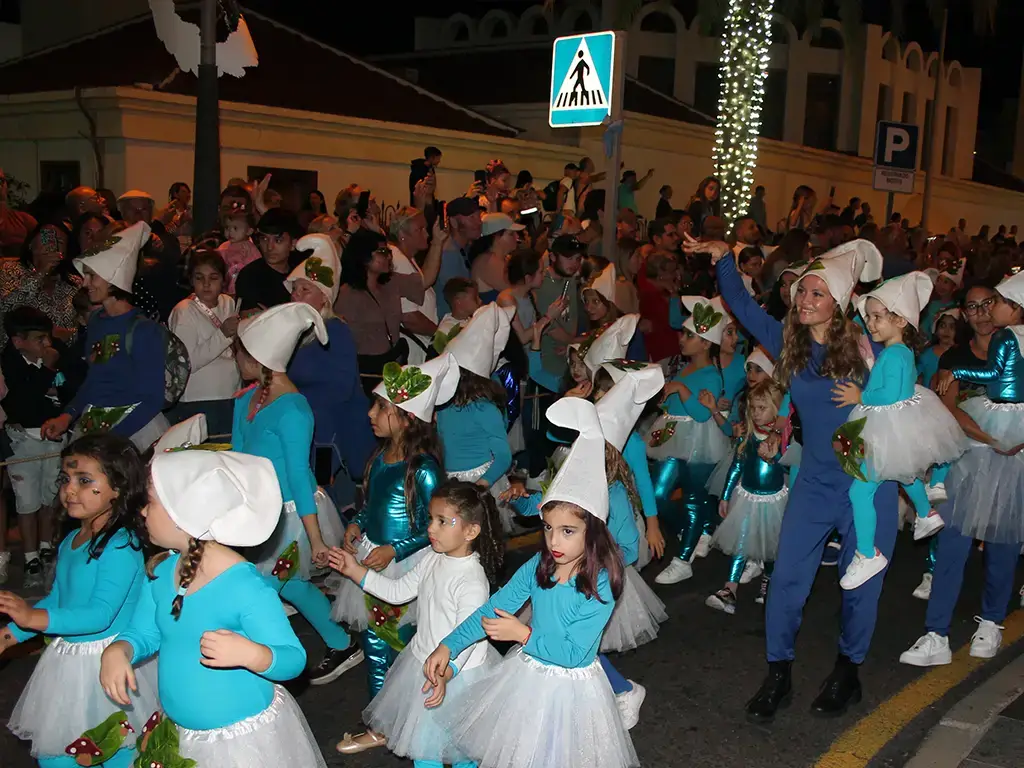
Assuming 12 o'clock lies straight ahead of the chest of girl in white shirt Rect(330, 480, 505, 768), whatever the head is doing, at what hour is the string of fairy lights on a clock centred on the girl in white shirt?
The string of fairy lights is roughly at 5 o'clock from the girl in white shirt.

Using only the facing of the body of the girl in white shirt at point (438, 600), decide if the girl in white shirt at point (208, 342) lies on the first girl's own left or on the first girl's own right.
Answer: on the first girl's own right

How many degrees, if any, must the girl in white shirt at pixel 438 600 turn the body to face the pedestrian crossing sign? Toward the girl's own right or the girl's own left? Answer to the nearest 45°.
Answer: approximately 135° to the girl's own right

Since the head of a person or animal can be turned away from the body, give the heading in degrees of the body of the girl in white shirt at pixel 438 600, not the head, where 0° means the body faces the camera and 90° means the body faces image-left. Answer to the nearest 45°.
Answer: approximately 45°
